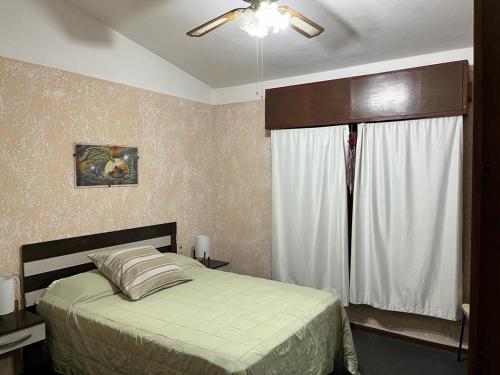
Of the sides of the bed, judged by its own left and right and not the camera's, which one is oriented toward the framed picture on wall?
back

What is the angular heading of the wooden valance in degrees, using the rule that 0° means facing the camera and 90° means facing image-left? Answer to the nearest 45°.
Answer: approximately 45°

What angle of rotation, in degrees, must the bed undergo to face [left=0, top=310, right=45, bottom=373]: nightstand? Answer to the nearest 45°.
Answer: approximately 135° to its right

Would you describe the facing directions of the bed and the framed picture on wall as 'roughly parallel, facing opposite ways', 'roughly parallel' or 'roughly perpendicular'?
roughly parallel

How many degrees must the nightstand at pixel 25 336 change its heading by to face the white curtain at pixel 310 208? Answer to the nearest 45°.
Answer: approximately 45° to its left

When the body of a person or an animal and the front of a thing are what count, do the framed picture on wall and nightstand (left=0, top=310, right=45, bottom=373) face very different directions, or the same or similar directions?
same or similar directions

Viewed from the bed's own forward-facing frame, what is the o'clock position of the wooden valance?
The wooden valance is roughly at 10 o'clock from the bed.

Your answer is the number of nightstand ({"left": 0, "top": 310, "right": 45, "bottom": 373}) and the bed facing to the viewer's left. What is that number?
0

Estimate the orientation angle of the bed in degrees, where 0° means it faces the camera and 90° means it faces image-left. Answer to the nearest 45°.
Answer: approximately 315°

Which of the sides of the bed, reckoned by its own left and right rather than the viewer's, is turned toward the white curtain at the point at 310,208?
left

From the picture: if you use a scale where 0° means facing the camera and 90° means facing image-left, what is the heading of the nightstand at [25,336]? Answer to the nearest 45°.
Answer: approximately 315°

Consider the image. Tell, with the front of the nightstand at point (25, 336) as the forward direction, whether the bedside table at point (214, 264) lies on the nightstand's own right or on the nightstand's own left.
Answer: on the nightstand's own left

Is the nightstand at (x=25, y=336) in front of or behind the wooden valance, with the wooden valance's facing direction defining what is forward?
in front

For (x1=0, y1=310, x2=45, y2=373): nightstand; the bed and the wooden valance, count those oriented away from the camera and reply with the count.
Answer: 0

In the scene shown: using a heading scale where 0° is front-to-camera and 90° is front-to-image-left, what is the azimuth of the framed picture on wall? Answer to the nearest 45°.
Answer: approximately 315°
